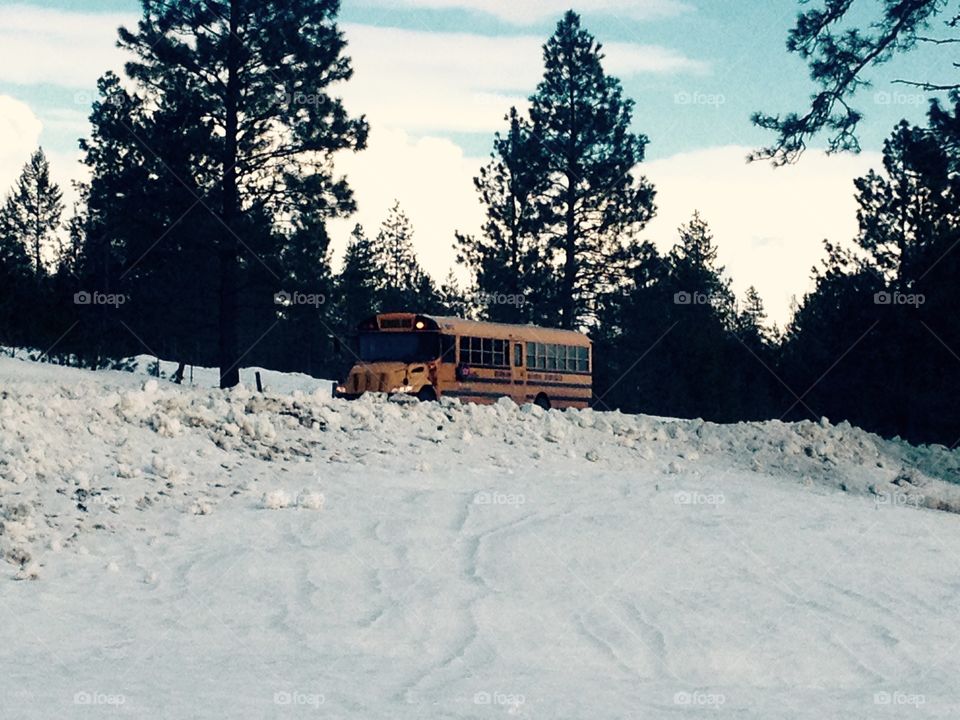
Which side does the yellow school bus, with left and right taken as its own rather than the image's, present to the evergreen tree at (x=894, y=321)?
back

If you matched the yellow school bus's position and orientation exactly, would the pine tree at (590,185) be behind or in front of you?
behind

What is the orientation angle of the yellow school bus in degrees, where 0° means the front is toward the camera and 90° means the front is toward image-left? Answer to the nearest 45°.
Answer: approximately 45°

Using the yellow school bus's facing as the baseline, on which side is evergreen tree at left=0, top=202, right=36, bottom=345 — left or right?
on its right

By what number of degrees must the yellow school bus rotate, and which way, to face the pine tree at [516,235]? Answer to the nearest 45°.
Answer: approximately 135° to its right

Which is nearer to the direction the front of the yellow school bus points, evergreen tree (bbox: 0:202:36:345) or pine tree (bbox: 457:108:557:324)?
the evergreen tree
